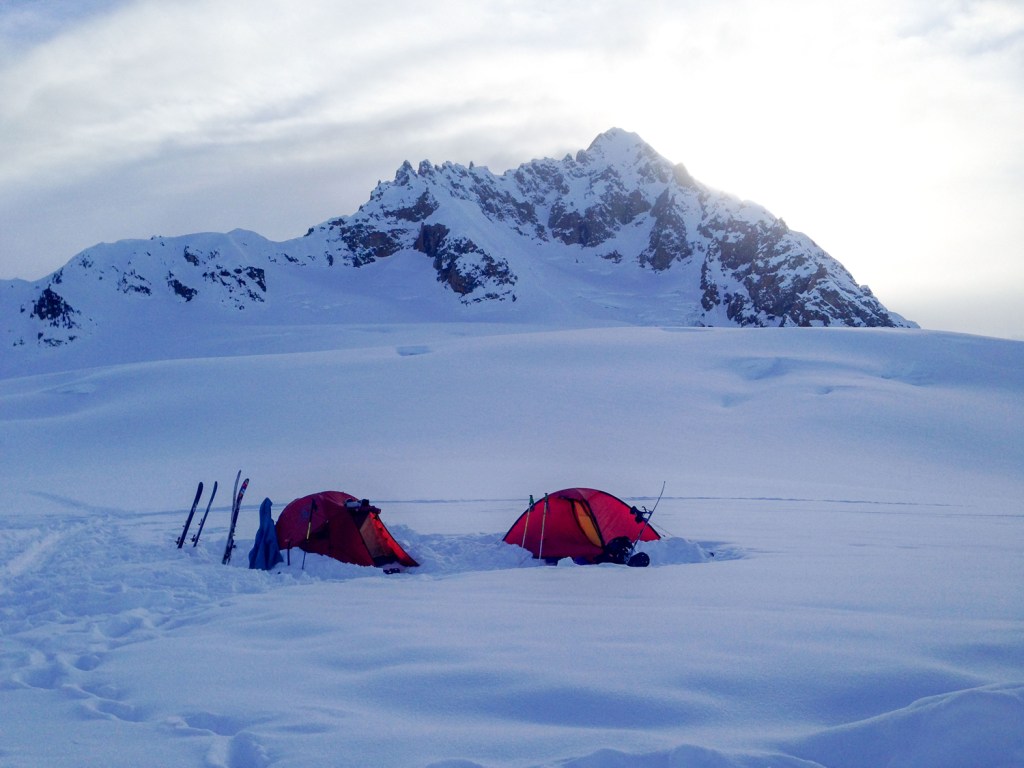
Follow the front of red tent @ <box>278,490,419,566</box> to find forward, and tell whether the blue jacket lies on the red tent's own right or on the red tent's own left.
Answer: on the red tent's own right

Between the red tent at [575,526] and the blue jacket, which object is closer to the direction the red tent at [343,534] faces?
the red tent

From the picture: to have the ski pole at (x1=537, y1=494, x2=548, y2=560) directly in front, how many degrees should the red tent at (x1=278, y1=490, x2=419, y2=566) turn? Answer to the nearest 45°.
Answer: approximately 45° to its left

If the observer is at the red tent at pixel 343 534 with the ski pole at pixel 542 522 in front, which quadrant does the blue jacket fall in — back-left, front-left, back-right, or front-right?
back-right

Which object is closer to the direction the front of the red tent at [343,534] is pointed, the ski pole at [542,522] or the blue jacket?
the ski pole

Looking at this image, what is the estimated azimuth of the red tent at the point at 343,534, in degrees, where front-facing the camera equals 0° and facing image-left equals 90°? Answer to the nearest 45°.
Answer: approximately 315°

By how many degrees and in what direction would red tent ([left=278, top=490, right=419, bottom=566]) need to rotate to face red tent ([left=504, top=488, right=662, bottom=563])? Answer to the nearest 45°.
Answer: approximately 45° to its left
